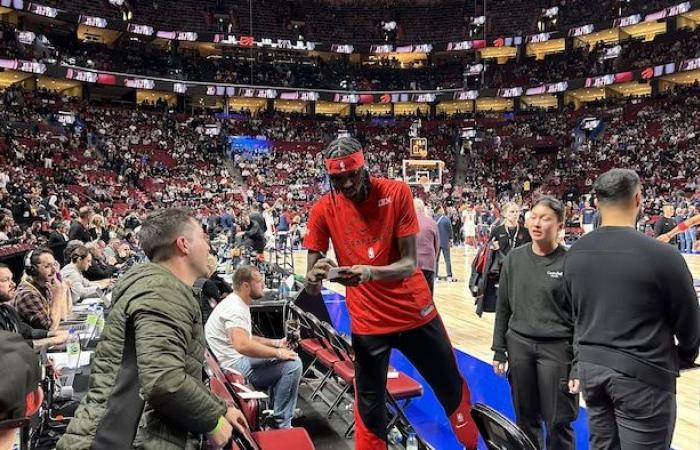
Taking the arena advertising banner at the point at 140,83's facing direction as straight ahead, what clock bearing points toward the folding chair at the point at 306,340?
The folding chair is roughly at 12 o'clock from the arena advertising banner.

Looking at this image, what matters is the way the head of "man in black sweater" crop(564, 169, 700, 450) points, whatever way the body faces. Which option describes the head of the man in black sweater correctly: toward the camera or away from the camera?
away from the camera

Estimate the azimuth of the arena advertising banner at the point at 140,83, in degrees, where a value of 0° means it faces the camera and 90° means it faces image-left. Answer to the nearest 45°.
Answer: approximately 0°

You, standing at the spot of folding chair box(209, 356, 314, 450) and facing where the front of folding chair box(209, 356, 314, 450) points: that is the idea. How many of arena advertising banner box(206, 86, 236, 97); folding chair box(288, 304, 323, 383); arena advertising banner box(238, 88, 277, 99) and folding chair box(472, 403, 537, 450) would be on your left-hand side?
3

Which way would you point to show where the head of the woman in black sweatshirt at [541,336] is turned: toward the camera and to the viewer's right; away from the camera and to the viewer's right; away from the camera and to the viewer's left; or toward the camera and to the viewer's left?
toward the camera and to the viewer's left

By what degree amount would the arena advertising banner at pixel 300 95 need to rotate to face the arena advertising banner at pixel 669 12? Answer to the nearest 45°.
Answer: approximately 90° to its left

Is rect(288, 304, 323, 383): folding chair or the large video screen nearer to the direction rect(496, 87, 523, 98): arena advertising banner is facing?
the folding chair

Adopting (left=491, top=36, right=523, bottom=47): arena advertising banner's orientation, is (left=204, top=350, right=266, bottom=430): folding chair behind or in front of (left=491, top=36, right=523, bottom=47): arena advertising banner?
in front

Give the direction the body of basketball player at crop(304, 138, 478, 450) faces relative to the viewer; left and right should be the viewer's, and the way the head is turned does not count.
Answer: facing the viewer

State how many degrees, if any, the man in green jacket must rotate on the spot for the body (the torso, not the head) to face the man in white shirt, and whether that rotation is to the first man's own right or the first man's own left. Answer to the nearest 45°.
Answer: approximately 45° to the first man's own left

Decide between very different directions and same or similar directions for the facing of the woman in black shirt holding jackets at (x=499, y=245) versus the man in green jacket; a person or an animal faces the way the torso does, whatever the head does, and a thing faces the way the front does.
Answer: very different directions

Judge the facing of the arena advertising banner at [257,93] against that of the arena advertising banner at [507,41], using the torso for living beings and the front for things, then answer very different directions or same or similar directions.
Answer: same or similar directions

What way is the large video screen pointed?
toward the camera

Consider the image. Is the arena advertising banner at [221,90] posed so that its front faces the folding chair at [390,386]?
yes

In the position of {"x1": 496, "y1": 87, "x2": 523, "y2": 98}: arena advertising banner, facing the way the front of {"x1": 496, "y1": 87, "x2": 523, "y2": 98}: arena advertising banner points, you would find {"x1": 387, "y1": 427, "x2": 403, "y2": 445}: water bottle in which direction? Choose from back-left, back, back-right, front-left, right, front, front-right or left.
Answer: front
